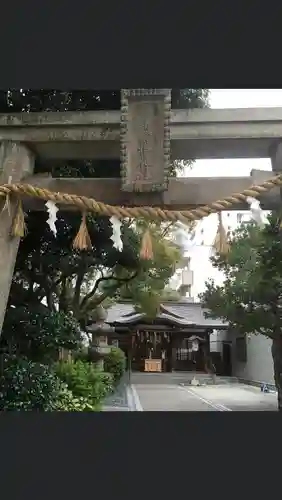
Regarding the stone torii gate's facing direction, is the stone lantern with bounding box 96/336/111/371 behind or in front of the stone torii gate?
behind

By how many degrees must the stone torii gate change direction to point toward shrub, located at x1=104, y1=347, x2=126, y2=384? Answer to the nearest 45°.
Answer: approximately 180°

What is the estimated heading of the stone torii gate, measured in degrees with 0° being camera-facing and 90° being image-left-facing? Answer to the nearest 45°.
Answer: approximately 0°

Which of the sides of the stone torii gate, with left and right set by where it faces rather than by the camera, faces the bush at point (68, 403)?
back

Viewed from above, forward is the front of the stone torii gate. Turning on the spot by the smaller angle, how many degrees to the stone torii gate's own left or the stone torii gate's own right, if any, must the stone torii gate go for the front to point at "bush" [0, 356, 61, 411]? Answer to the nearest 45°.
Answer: approximately 135° to the stone torii gate's own right
